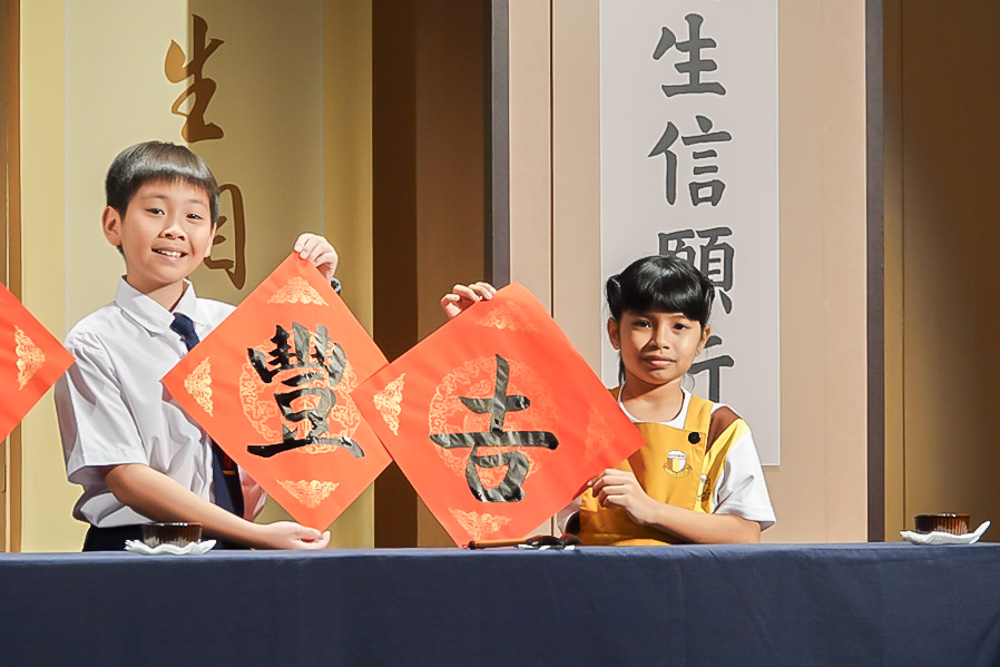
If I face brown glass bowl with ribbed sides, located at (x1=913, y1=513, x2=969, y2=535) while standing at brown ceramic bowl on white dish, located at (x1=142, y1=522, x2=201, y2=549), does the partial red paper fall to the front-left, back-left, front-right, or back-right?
back-left

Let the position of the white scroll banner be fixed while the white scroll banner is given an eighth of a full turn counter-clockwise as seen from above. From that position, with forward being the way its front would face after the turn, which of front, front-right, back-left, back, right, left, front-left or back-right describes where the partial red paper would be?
right

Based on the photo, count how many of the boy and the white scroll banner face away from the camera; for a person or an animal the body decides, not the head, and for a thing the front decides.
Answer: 0

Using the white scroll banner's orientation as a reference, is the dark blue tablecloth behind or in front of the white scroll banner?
in front

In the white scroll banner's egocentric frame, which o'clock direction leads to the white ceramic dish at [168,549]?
The white ceramic dish is roughly at 1 o'clock from the white scroll banner.

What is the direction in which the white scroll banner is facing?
toward the camera

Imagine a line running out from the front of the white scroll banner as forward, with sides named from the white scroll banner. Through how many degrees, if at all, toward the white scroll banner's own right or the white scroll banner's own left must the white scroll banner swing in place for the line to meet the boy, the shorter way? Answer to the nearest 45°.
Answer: approximately 45° to the white scroll banner's own right

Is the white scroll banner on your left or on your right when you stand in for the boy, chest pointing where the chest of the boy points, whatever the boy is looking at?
on your left

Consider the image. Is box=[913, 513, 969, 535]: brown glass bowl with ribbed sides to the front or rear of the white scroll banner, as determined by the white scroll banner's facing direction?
to the front

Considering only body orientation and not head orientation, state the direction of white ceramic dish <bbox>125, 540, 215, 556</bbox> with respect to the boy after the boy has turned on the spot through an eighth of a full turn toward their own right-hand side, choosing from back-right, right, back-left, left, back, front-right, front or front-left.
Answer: front

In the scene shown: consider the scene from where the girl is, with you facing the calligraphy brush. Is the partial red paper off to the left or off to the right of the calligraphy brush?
right

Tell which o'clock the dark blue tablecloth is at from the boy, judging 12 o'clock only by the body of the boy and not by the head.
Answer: The dark blue tablecloth is roughly at 12 o'clock from the boy.

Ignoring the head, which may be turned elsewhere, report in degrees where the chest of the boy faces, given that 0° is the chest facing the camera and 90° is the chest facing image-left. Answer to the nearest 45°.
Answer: approximately 315°
